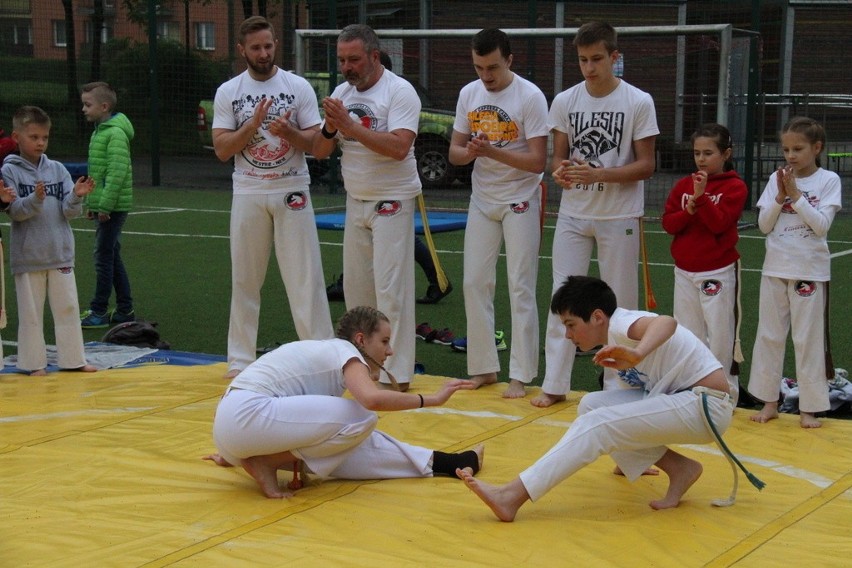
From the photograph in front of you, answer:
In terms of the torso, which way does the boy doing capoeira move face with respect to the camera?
to the viewer's left

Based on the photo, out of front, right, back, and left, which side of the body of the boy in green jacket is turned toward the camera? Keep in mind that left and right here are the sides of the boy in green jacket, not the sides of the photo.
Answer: left

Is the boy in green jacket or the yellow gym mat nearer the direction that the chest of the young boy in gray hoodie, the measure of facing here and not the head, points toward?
the yellow gym mat

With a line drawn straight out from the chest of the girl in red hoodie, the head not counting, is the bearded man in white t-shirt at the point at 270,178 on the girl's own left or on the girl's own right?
on the girl's own right
